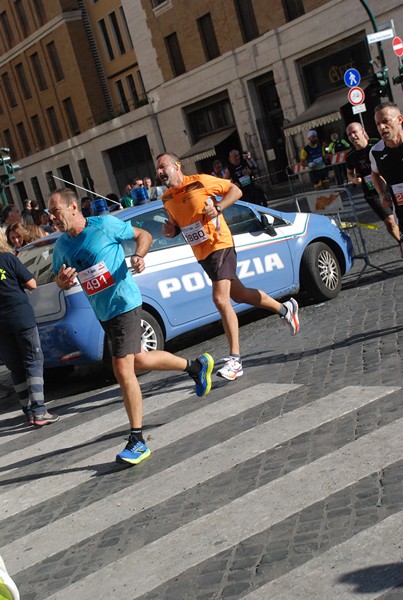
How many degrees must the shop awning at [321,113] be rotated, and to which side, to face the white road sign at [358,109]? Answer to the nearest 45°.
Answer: approximately 45° to its left

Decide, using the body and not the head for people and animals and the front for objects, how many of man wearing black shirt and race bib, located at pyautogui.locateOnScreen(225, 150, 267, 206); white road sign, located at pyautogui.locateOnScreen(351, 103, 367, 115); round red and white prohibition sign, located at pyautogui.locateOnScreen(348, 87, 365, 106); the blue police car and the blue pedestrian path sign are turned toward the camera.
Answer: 4

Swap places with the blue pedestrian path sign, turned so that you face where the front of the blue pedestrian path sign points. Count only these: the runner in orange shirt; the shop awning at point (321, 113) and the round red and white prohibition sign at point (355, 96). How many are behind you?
1

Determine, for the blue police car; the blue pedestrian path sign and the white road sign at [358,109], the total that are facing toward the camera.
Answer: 2

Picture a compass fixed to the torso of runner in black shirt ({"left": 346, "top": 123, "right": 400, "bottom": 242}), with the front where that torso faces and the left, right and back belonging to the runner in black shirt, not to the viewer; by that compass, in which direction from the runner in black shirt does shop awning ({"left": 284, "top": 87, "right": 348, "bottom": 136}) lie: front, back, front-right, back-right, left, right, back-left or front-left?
back-right

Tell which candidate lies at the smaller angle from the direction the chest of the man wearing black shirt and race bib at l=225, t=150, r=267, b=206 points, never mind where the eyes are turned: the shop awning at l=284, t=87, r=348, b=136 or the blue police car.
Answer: the blue police car

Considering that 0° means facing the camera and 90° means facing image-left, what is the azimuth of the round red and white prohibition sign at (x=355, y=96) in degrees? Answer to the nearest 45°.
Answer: approximately 0°

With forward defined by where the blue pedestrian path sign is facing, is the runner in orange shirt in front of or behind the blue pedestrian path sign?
in front

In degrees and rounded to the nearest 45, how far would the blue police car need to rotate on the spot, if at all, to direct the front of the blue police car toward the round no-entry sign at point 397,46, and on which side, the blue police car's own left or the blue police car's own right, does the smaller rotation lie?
0° — it already faces it

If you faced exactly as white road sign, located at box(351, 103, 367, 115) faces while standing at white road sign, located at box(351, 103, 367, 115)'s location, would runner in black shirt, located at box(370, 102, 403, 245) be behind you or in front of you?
in front

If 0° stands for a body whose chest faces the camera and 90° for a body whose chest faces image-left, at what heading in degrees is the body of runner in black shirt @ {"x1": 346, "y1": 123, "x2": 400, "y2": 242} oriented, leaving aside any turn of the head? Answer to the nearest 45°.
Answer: approximately 45°
